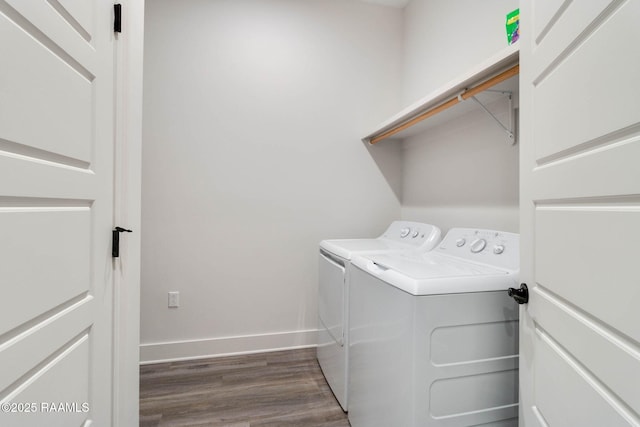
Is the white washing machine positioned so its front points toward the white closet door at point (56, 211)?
yes

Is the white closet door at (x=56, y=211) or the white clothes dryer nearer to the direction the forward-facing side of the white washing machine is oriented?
the white closet door

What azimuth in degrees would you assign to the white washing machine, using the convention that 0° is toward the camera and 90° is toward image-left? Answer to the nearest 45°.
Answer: approximately 45°

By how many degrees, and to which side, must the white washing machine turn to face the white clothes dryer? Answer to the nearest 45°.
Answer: approximately 90° to its right
